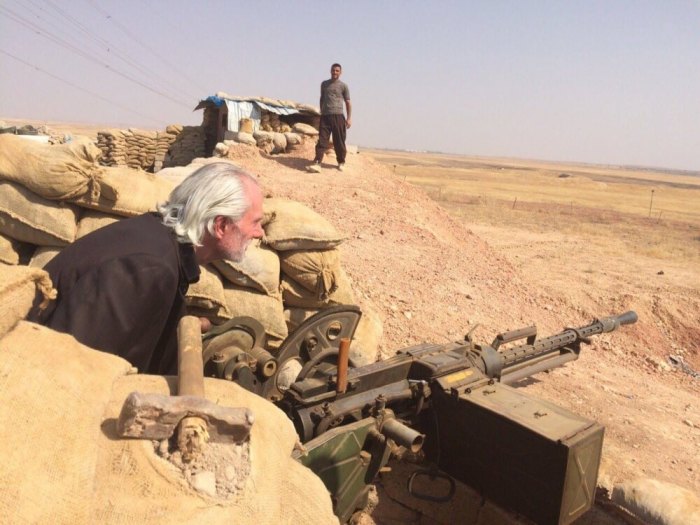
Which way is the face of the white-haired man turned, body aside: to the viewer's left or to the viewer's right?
to the viewer's right

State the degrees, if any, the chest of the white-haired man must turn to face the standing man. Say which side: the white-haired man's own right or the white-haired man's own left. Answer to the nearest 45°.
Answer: approximately 90° to the white-haired man's own left

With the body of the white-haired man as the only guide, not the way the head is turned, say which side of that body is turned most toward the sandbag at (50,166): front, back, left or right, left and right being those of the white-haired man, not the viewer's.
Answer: left

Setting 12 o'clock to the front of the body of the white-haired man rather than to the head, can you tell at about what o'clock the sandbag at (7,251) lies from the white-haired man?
The sandbag is roughly at 8 o'clock from the white-haired man.

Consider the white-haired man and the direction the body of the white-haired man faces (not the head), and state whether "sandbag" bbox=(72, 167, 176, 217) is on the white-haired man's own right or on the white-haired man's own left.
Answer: on the white-haired man's own left

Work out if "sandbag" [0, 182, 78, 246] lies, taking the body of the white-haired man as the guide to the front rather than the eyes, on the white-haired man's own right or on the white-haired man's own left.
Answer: on the white-haired man's own left

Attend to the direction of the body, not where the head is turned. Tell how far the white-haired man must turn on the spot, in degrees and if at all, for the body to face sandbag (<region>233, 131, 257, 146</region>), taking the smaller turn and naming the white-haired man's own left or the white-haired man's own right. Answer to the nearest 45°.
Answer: approximately 90° to the white-haired man's own left

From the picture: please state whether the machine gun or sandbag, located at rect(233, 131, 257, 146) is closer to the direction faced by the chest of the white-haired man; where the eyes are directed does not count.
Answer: the machine gun

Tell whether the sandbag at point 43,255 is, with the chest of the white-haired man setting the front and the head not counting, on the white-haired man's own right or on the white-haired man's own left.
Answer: on the white-haired man's own left

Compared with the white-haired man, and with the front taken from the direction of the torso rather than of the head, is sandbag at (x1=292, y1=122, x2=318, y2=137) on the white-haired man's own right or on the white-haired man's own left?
on the white-haired man's own left

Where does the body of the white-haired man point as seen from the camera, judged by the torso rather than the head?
to the viewer's right
